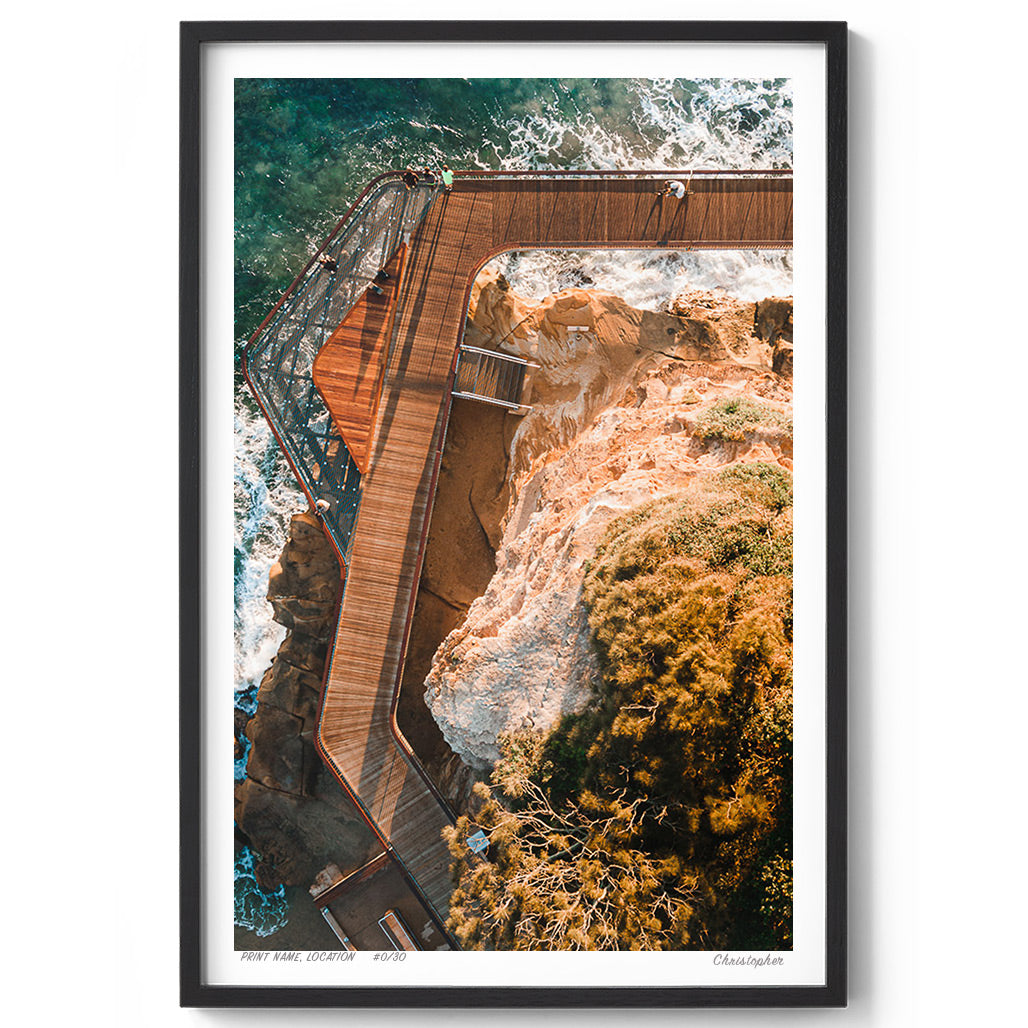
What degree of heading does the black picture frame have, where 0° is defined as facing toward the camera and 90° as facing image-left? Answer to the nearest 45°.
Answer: approximately 0°
